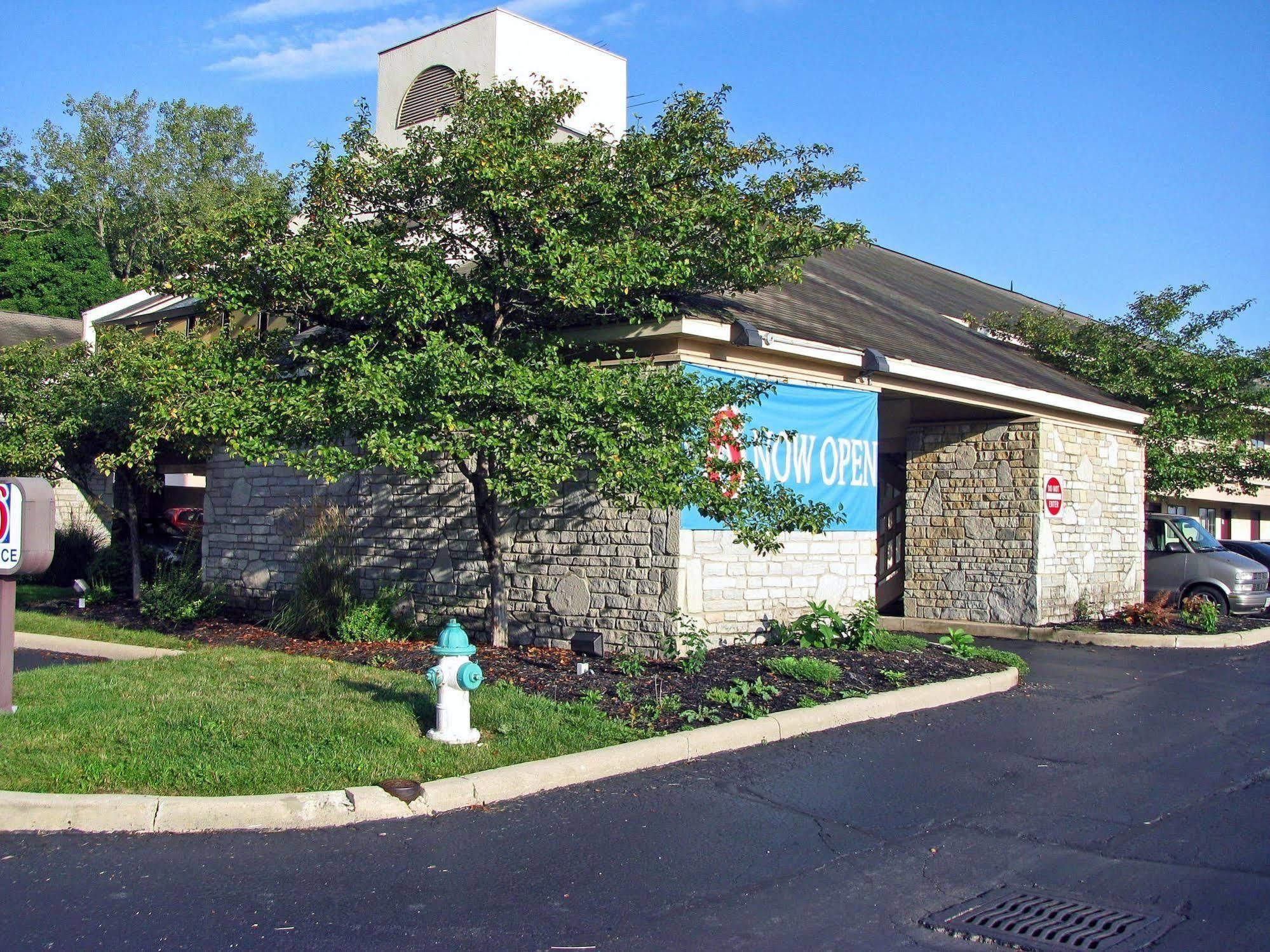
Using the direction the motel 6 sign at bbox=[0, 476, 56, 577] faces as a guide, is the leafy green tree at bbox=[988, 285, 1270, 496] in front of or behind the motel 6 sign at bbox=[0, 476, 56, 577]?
behind

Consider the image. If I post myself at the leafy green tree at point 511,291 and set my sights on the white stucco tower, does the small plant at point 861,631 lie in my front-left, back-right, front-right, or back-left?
front-right

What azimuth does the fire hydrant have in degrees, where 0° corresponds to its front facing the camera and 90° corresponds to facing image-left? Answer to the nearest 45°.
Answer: approximately 315°

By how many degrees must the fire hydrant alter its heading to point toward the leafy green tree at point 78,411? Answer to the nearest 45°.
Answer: approximately 180°

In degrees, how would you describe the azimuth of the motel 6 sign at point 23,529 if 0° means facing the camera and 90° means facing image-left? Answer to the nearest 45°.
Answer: approximately 45°

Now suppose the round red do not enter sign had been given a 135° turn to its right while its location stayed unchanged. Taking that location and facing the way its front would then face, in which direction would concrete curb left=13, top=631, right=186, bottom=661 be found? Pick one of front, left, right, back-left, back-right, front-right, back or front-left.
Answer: front-left

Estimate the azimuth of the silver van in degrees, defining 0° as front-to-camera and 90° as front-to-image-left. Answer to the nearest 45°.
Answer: approximately 315°

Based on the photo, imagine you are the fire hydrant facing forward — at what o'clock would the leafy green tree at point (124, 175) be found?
The leafy green tree is roughly at 7 o'clock from the fire hydrant.

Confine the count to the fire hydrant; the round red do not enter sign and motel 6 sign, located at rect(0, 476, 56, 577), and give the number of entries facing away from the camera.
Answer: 0
